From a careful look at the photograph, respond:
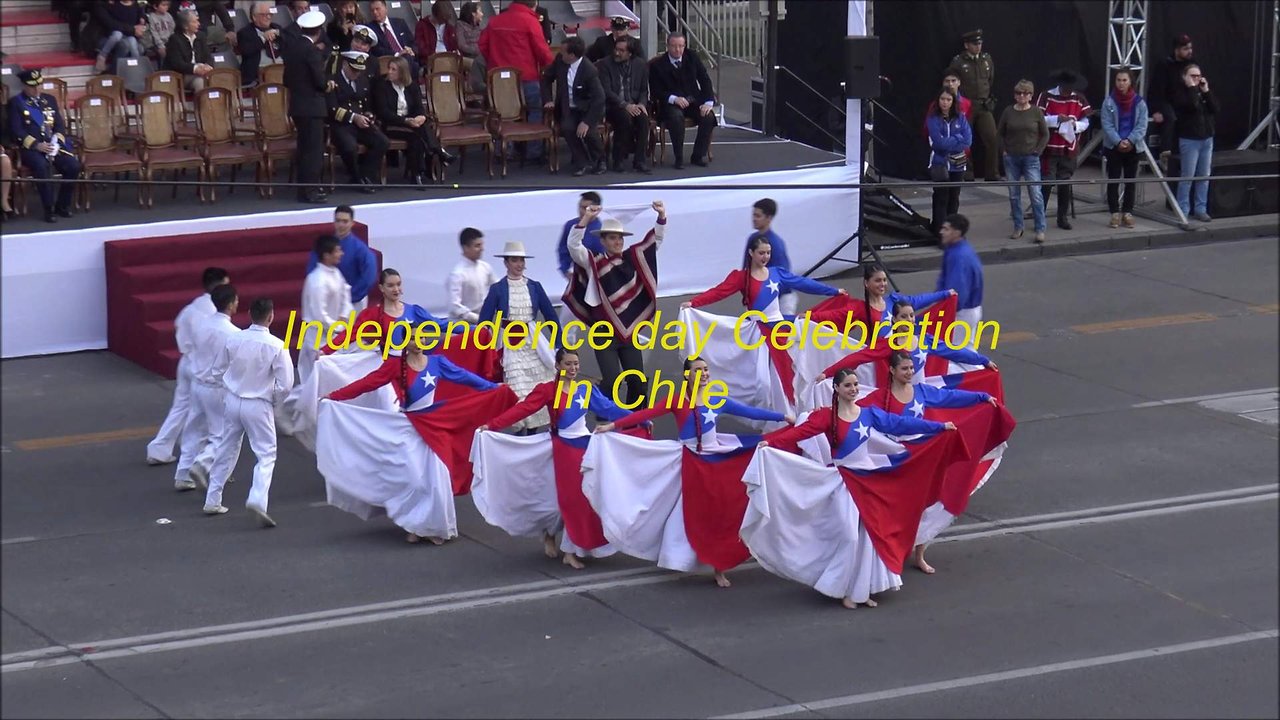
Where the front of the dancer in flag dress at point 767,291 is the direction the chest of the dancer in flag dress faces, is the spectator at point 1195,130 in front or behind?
behind

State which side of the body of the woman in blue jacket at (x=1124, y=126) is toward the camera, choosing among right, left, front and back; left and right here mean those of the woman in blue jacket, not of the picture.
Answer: front

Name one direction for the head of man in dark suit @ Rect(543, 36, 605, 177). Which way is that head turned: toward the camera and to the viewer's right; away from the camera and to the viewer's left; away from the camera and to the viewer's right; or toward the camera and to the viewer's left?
toward the camera and to the viewer's left

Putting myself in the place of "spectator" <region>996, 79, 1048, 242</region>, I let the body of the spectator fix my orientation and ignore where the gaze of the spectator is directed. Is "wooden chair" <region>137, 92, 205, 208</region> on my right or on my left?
on my right

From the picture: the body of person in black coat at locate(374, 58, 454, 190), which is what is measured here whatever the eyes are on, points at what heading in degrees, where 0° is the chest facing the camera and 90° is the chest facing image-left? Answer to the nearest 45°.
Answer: approximately 315°

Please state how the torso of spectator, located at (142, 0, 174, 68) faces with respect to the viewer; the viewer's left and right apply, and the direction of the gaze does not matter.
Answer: facing the viewer and to the right of the viewer

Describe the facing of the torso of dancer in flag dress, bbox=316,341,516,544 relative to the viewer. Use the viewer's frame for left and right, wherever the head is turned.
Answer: facing the viewer

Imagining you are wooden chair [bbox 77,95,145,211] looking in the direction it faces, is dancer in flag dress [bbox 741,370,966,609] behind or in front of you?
in front

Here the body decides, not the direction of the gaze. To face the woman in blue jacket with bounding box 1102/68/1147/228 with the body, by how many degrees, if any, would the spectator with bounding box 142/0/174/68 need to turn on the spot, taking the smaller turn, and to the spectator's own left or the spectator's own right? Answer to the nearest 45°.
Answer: approximately 45° to the spectator's own left

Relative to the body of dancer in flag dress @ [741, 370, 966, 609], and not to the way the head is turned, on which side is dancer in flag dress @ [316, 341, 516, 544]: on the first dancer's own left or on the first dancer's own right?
on the first dancer's own right

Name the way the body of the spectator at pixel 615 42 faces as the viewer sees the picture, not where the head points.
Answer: toward the camera

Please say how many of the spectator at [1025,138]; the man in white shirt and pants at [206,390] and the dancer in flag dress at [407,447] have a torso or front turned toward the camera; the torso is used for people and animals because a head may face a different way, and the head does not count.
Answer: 2
